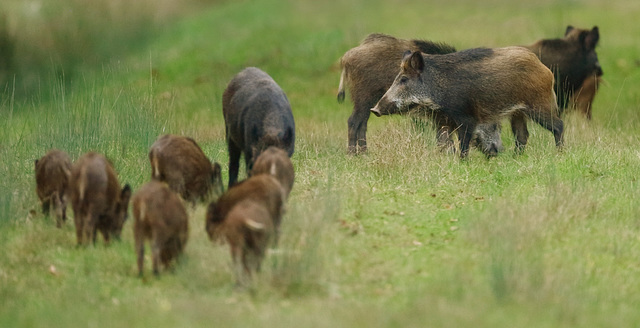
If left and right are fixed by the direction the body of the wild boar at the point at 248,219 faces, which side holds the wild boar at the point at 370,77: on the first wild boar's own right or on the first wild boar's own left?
on the first wild boar's own right

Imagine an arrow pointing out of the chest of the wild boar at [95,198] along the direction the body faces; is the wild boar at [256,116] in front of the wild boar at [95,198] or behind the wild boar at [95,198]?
in front

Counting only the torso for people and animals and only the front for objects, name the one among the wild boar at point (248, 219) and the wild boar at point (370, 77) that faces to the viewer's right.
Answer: the wild boar at point (370, 77)

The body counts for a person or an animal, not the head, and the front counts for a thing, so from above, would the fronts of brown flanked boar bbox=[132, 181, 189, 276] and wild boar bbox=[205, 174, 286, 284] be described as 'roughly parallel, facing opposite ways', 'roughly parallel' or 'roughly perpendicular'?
roughly perpendicular

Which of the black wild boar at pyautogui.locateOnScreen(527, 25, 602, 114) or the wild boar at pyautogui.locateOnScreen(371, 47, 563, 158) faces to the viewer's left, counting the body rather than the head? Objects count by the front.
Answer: the wild boar

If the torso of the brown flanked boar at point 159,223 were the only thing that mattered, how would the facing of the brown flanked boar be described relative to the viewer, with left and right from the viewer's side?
facing away from the viewer and to the right of the viewer

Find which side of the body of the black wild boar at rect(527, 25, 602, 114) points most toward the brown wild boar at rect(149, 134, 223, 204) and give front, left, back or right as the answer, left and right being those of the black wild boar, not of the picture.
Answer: back

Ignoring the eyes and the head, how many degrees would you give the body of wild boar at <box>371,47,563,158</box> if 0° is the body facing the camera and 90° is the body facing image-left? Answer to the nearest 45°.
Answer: approximately 90°

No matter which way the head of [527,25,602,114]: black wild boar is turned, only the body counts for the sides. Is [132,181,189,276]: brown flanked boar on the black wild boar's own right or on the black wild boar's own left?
on the black wild boar's own right

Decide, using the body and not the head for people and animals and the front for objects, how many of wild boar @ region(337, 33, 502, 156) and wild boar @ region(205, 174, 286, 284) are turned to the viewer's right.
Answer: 1
